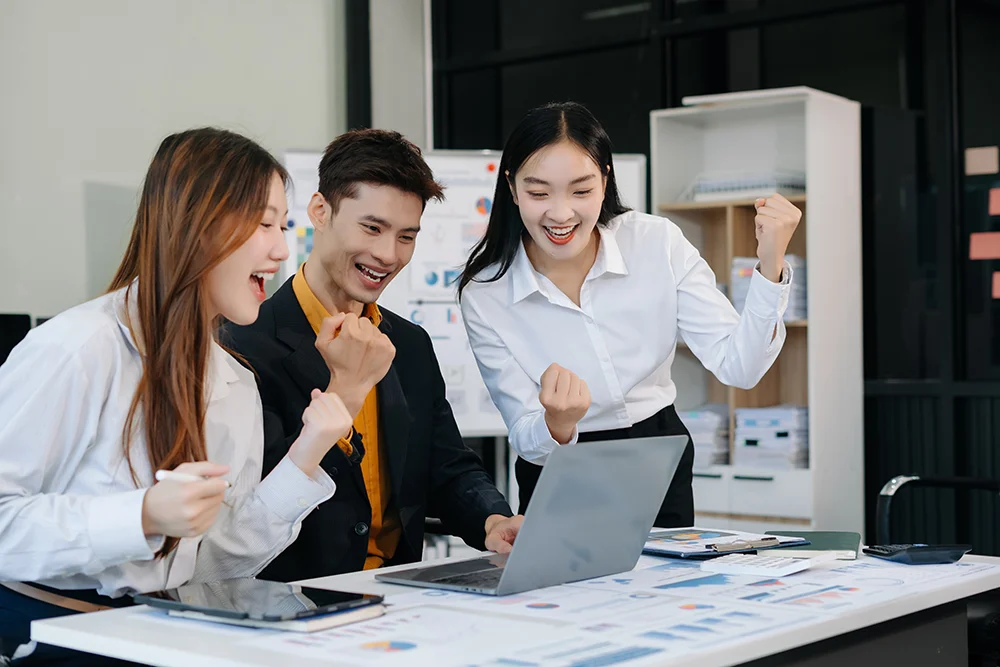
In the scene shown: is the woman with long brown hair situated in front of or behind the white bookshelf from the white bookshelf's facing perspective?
in front

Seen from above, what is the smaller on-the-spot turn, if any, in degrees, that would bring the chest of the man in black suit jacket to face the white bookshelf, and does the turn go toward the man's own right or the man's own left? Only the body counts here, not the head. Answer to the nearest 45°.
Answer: approximately 90° to the man's own left

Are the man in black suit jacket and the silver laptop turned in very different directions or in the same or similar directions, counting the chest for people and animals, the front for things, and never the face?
very different directions

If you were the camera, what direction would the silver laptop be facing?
facing away from the viewer and to the left of the viewer

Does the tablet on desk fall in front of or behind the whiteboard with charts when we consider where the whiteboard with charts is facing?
in front

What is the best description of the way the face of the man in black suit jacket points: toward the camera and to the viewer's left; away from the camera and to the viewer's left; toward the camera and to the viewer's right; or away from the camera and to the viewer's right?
toward the camera and to the viewer's right

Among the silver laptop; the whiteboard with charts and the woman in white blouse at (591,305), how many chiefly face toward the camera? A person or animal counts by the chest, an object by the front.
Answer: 2

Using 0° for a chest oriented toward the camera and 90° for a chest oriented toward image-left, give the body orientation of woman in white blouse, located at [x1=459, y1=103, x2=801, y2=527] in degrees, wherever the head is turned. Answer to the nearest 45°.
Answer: approximately 0°

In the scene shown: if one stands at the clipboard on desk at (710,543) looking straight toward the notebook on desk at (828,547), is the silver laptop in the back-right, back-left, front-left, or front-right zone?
back-right

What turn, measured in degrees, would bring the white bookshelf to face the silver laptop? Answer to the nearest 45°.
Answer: approximately 45° to its left
